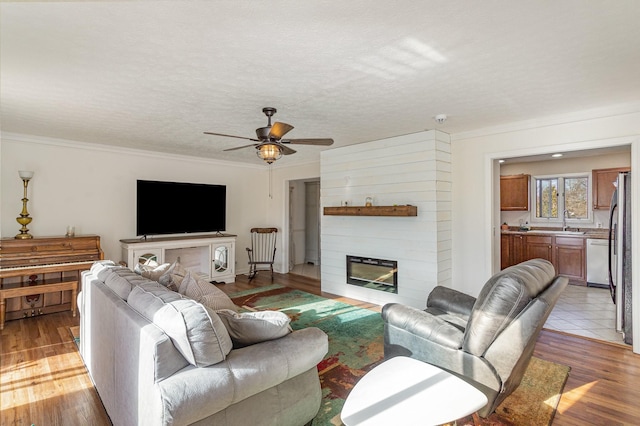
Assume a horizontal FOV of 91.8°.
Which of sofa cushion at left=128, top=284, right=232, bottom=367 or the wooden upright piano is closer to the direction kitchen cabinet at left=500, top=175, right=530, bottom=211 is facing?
the sofa cushion

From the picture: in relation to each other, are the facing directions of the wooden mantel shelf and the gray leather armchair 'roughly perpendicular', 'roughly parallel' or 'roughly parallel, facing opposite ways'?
roughly perpendicular

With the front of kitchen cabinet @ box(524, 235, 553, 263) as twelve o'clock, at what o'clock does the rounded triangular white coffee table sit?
The rounded triangular white coffee table is roughly at 12 o'clock from the kitchen cabinet.

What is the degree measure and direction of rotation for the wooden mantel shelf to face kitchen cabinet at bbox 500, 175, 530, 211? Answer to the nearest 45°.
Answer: approximately 180°

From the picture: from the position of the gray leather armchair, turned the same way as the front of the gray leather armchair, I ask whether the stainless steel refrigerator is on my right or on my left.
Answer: on my right

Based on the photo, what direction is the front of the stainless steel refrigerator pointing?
to the viewer's left

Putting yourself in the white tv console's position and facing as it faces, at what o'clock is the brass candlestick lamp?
The brass candlestick lamp is roughly at 4 o'clock from the white tv console.

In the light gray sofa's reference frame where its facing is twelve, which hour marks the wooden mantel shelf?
The wooden mantel shelf is roughly at 12 o'clock from the light gray sofa.

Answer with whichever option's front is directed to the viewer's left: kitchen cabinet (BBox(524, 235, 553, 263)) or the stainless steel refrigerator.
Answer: the stainless steel refrigerator
